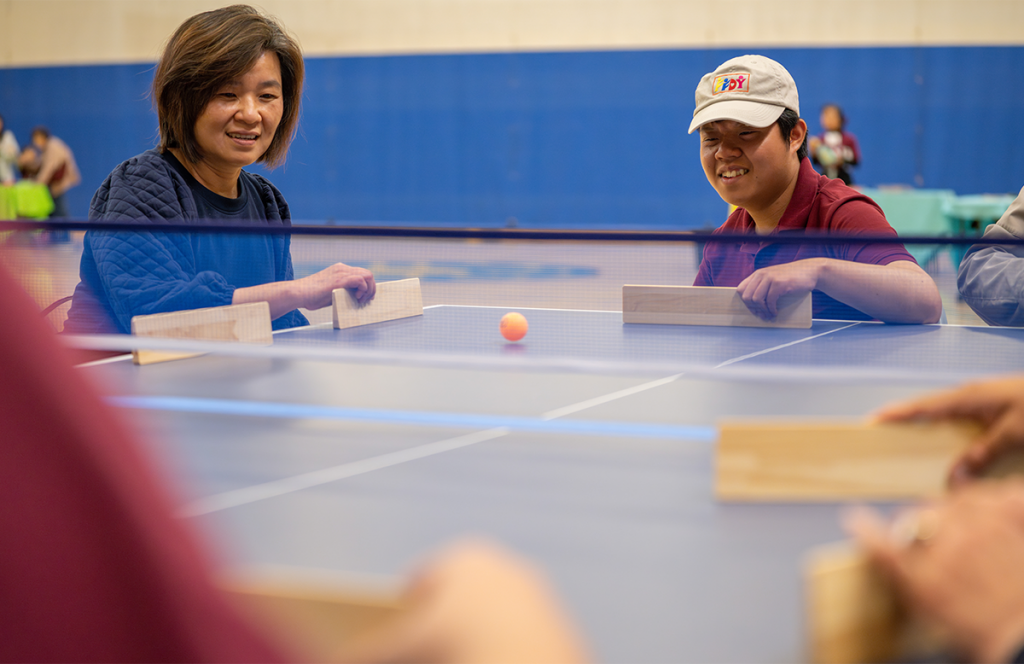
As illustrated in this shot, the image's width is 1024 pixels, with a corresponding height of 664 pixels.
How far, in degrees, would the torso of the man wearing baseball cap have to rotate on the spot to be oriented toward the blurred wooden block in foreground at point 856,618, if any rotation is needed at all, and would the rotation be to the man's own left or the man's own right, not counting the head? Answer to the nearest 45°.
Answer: approximately 45° to the man's own left

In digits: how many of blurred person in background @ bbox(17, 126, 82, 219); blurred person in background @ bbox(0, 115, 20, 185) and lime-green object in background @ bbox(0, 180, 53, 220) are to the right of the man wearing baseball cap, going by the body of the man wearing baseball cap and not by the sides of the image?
3

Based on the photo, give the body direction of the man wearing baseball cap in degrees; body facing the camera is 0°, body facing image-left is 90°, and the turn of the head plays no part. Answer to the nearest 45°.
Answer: approximately 45°

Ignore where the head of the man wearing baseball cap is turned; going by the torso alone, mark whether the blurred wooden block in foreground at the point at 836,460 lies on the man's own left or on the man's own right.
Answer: on the man's own left

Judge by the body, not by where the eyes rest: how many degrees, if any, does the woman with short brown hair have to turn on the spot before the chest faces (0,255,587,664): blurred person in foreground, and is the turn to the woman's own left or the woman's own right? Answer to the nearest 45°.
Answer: approximately 45° to the woman's own right

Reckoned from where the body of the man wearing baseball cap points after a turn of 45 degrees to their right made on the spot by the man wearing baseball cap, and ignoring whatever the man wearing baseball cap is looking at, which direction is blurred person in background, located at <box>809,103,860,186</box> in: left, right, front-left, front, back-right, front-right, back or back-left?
right
